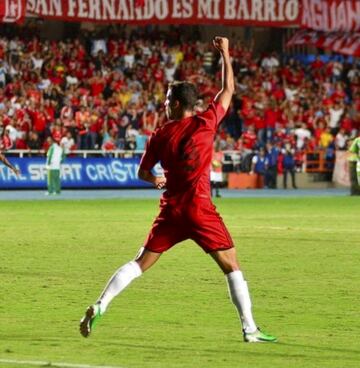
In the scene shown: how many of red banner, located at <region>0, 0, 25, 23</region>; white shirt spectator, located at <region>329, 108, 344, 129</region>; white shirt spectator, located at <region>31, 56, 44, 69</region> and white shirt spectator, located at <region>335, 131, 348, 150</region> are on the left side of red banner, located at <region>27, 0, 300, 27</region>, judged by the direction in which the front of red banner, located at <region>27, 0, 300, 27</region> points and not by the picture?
2

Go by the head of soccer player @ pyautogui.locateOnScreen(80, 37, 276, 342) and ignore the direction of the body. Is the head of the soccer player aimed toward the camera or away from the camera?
away from the camera

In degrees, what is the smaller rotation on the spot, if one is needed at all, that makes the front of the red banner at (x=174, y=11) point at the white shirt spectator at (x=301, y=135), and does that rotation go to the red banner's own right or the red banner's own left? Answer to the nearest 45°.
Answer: approximately 90° to the red banner's own left

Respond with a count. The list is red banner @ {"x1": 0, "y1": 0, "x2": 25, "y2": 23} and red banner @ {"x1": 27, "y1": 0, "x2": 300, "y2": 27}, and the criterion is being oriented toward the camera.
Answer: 2

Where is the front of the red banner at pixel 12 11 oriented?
toward the camera

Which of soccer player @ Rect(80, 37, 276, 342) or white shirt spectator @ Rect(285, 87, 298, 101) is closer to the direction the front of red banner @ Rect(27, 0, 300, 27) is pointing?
the soccer player

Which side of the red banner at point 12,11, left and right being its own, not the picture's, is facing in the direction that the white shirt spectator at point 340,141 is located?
left

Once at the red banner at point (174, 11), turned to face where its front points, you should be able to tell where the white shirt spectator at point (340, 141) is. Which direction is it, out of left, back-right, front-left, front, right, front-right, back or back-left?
left

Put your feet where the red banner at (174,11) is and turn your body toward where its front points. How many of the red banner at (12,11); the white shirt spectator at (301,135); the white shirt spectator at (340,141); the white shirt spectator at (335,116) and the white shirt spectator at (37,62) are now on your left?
3

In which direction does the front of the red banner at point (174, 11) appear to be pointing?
toward the camera

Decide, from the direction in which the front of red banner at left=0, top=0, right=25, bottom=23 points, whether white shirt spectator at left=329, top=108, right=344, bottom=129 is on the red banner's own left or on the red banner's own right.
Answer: on the red banner's own left

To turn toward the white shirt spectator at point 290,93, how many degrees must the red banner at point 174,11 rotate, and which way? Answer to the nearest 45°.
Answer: approximately 90° to its left
